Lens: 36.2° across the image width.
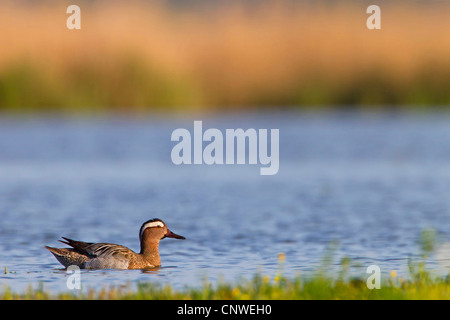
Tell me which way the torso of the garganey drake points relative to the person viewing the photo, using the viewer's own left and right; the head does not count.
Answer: facing to the right of the viewer
